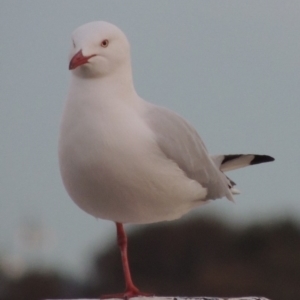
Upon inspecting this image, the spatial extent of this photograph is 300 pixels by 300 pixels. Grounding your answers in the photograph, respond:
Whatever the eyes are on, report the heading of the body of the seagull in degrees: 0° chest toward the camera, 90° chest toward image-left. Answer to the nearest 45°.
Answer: approximately 45°

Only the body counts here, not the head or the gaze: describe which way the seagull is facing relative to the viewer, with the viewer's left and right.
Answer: facing the viewer and to the left of the viewer
